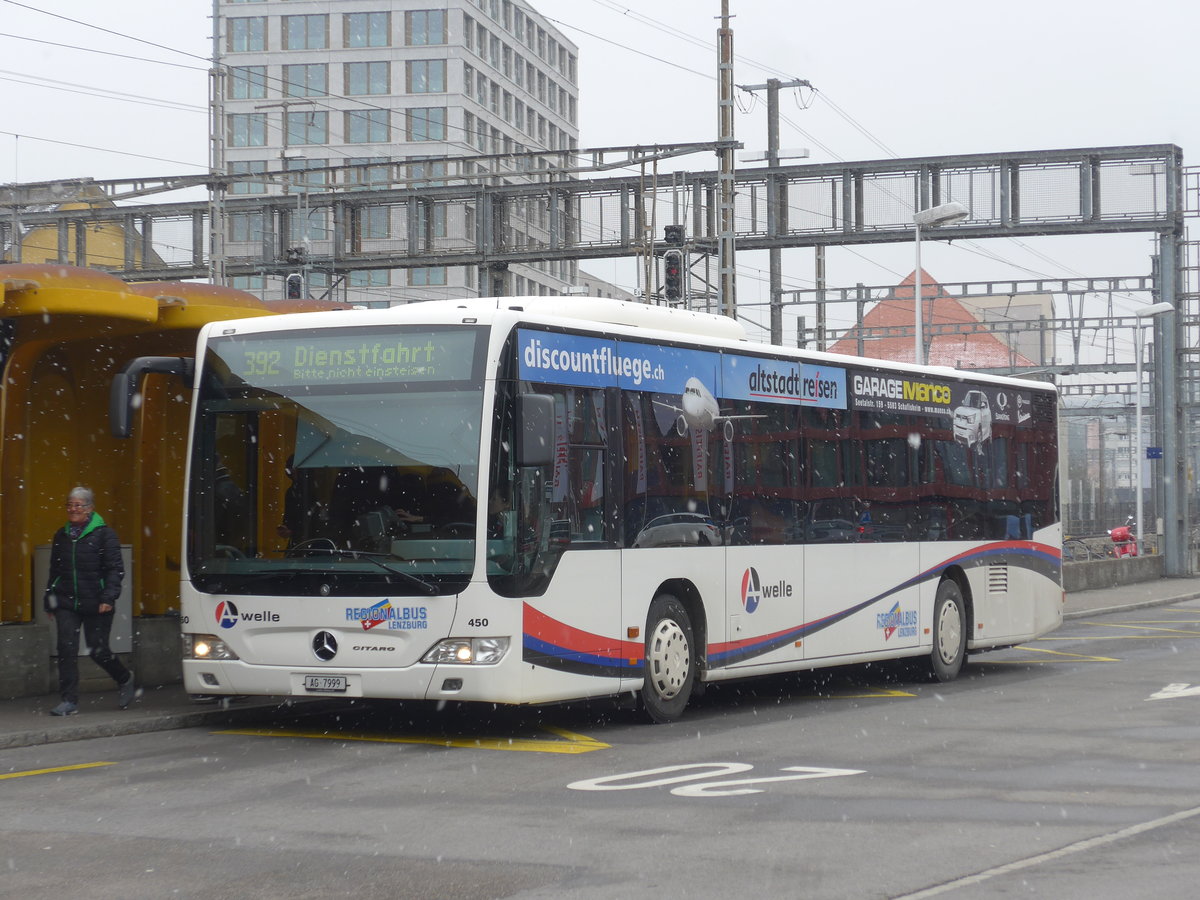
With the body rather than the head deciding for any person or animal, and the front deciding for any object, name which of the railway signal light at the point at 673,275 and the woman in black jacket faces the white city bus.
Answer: the railway signal light

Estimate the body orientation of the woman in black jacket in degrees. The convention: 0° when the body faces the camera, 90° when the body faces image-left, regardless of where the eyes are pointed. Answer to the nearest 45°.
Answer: approximately 45°

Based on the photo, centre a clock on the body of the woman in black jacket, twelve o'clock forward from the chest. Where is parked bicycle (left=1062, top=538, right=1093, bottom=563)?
The parked bicycle is roughly at 6 o'clock from the woman in black jacket.

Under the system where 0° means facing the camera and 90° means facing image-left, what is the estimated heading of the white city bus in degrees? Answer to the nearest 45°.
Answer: approximately 45°

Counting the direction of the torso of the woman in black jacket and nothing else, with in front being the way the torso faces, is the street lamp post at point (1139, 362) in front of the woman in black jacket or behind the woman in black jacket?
behind

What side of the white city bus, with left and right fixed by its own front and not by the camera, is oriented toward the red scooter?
back

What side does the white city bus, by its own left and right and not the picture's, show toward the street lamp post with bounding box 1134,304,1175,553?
back

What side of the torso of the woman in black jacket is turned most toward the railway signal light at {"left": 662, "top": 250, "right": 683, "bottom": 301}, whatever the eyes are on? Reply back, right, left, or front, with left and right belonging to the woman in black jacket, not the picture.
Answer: back

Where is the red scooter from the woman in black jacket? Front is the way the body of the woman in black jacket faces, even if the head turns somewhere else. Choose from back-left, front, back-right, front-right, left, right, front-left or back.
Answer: back

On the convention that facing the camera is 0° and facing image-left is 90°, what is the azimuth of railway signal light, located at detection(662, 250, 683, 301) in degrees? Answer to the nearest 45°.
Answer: approximately 0°
